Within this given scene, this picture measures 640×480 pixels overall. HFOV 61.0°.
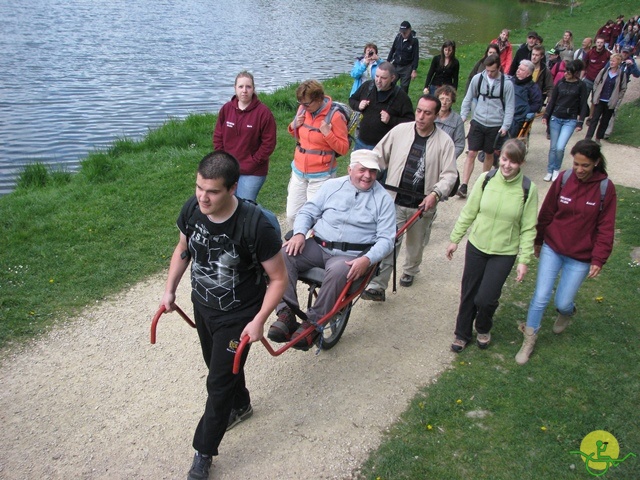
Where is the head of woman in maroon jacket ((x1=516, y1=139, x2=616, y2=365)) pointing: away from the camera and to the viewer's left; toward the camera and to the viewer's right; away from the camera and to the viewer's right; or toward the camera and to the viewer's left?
toward the camera and to the viewer's left

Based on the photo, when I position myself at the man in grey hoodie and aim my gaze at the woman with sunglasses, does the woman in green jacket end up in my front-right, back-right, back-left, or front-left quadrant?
front-left

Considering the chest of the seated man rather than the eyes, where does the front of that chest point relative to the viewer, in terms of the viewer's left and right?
facing the viewer and to the left of the viewer

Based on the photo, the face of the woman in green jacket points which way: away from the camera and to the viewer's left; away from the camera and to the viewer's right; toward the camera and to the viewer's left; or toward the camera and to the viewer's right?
toward the camera and to the viewer's left

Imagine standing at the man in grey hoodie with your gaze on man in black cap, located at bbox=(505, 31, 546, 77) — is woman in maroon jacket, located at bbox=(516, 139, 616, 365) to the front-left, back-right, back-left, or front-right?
back-right

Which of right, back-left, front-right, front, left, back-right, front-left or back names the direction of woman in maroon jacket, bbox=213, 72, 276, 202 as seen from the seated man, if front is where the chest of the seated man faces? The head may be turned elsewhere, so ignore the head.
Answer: right

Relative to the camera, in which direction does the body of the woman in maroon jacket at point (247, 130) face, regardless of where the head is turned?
toward the camera

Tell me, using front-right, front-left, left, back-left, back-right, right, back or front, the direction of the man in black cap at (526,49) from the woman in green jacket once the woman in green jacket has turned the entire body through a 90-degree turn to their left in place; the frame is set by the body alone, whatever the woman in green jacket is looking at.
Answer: left

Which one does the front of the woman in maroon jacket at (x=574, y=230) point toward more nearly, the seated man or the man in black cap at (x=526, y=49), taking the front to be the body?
the seated man

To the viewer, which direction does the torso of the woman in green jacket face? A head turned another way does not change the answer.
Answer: toward the camera

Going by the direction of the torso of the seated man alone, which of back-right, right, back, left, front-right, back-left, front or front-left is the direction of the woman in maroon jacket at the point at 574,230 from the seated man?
back-left

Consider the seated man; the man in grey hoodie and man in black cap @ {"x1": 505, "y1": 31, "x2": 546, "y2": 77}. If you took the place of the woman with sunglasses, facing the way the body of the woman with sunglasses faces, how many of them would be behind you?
2

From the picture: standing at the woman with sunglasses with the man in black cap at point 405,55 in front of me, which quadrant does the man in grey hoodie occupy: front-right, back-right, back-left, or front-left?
front-right

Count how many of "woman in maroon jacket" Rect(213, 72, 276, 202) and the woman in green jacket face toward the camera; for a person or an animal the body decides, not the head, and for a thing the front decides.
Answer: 2
